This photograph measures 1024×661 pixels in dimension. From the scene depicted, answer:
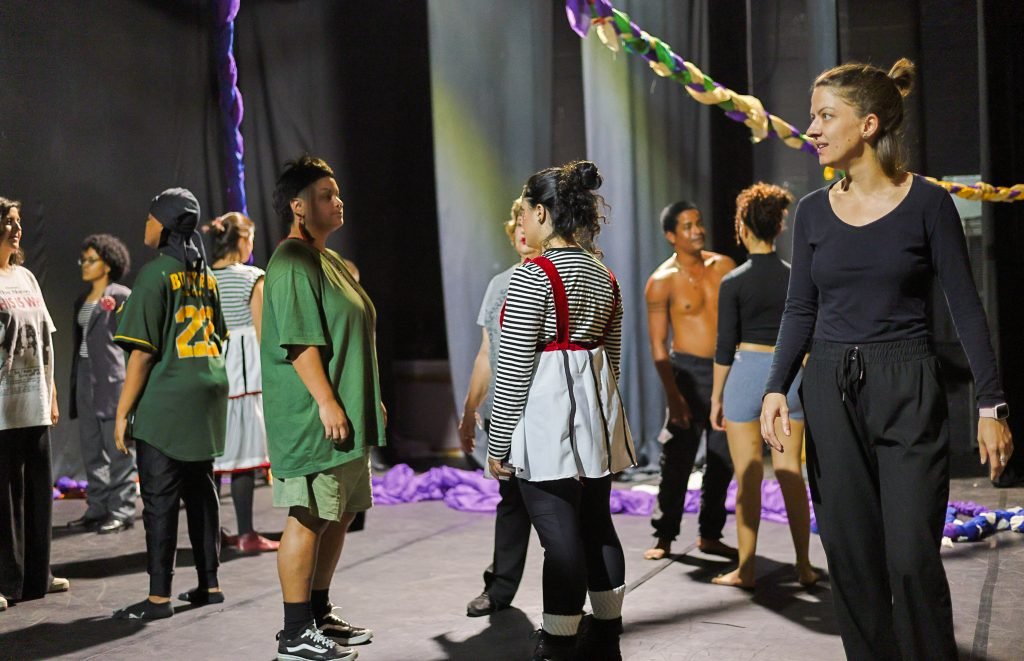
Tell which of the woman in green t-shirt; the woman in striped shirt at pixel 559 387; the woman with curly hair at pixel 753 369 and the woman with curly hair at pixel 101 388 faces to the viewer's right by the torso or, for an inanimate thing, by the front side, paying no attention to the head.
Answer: the woman in green t-shirt

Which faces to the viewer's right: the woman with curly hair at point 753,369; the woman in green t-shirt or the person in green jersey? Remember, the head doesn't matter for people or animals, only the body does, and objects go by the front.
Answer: the woman in green t-shirt

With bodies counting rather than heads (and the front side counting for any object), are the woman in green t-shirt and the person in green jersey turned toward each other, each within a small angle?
no

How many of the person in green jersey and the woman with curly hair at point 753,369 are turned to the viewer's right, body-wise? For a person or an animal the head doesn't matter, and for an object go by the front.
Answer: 0

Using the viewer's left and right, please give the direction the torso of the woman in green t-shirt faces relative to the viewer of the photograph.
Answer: facing to the right of the viewer

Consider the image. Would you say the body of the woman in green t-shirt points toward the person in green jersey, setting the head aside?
no

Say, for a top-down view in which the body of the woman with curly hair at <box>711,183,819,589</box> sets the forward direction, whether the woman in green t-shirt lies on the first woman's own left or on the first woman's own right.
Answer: on the first woman's own left

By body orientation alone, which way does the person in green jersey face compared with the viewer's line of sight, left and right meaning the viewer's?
facing away from the viewer and to the left of the viewer

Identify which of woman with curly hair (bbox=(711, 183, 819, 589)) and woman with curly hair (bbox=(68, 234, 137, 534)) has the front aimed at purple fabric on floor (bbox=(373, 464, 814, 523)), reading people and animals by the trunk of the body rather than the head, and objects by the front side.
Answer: woman with curly hair (bbox=(711, 183, 819, 589))

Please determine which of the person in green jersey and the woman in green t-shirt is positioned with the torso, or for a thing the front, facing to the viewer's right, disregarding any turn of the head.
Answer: the woman in green t-shirt

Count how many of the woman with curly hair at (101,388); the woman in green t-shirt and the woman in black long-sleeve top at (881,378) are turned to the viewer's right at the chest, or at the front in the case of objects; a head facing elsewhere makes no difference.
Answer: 1

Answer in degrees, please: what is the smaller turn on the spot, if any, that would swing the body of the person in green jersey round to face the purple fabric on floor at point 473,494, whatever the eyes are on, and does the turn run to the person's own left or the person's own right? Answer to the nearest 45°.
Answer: approximately 90° to the person's own right

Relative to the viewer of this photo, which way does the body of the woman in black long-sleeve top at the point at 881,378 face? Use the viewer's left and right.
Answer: facing the viewer and to the left of the viewer

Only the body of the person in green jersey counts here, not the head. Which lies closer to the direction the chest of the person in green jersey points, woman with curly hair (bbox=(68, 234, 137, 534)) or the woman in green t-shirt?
the woman with curly hair

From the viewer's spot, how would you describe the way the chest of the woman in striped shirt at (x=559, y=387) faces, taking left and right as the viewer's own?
facing away from the viewer and to the left of the viewer

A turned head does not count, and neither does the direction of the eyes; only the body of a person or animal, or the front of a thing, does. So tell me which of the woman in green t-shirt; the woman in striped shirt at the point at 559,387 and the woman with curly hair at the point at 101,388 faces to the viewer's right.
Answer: the woman in green t-shirt

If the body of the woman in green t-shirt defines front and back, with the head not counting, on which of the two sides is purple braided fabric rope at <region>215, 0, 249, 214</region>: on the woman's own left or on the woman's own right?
on the woman's own left

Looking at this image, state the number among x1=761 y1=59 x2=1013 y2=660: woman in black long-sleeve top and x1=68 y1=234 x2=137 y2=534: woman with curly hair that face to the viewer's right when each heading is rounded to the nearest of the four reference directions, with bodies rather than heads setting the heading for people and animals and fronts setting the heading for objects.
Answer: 0
